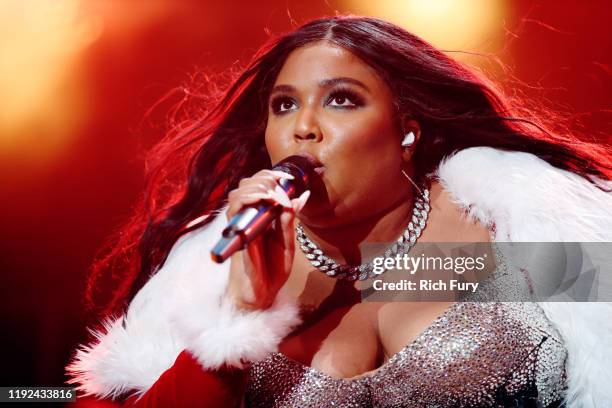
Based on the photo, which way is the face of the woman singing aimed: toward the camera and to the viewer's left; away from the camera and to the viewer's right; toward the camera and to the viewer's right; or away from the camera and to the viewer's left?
toward the camera and to the viewer's left

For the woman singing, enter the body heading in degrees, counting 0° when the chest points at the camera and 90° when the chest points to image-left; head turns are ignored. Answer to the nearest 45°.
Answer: approximately 45°
